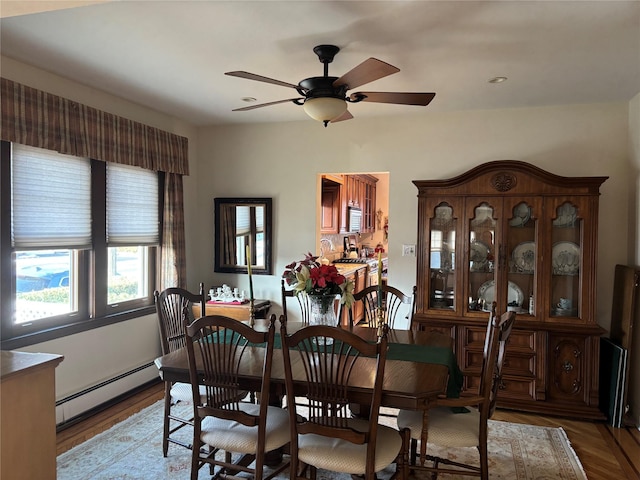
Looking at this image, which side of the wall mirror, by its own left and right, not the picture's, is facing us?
front

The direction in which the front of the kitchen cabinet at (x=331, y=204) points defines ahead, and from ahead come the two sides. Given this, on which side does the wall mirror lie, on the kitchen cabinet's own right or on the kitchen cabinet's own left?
on the kitchen cabinet's own right

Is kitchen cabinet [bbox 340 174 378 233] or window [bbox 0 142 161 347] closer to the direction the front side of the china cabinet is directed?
the window

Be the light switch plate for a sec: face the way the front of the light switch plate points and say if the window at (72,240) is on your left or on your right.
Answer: on your right

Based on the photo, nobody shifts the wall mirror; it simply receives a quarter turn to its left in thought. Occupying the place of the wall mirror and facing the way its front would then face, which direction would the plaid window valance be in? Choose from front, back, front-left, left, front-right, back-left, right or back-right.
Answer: back-right

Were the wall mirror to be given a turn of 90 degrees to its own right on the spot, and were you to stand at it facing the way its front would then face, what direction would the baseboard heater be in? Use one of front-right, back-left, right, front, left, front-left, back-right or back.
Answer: front-left

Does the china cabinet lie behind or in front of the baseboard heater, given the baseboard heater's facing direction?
in front

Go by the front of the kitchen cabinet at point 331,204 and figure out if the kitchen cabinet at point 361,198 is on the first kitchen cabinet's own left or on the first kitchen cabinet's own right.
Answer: on the first kitchen cabinet's own left

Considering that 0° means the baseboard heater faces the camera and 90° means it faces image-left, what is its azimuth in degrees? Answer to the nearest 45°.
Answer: approximately 315°

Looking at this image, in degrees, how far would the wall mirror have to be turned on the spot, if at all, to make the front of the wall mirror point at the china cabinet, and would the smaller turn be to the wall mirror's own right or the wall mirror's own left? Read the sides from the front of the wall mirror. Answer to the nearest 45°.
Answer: approximately 45° to the wall mirror's own left

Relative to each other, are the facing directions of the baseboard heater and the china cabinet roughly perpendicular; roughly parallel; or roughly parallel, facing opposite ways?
roughly perpendicular

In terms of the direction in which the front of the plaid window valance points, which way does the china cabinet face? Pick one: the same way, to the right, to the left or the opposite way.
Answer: to the right

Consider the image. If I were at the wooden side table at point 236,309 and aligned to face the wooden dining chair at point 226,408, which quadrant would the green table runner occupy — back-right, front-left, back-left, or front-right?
front-left

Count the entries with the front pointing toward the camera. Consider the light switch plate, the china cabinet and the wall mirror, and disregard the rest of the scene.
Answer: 3

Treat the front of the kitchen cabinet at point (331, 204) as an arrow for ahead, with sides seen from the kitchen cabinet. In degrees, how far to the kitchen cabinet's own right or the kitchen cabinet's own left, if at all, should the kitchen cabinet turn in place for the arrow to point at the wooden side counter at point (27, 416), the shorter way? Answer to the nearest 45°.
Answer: approximately 45° to the kitchen cabinet's own right

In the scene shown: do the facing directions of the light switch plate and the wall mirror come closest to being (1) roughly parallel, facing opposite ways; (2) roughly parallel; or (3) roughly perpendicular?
roughly parallel

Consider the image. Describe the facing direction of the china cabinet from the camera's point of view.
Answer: facing the viewer

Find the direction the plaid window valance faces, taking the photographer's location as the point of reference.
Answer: facing the viewer and to the right of the viewer
